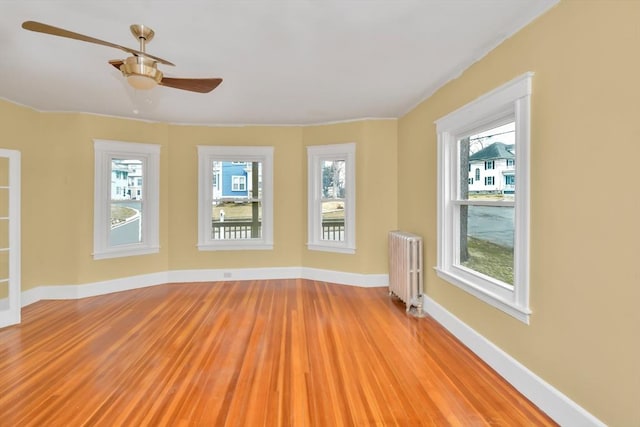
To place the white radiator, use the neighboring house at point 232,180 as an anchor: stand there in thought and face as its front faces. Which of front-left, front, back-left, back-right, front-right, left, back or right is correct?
front-left

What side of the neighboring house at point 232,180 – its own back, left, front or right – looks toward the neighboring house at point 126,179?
right

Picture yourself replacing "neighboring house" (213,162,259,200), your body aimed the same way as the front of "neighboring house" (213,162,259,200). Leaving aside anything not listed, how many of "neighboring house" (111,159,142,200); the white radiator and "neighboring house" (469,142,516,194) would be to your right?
1

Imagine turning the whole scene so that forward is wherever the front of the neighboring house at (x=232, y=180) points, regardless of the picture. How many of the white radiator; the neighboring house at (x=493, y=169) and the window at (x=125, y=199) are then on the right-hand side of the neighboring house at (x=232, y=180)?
0

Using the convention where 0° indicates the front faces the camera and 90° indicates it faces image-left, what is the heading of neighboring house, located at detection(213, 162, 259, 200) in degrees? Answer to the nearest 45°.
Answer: approximately 0°

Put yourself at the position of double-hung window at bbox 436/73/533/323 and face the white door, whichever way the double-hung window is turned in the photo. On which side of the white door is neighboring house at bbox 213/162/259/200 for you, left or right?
right

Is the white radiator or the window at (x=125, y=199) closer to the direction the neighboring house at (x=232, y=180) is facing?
the white radiator

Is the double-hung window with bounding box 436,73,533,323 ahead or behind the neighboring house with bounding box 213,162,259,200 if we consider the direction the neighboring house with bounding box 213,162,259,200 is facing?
ahead

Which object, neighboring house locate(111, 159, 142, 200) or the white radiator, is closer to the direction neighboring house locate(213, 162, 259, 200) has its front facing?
the white radiator

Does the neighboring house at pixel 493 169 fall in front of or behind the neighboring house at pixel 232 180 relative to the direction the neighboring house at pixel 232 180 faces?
in front
